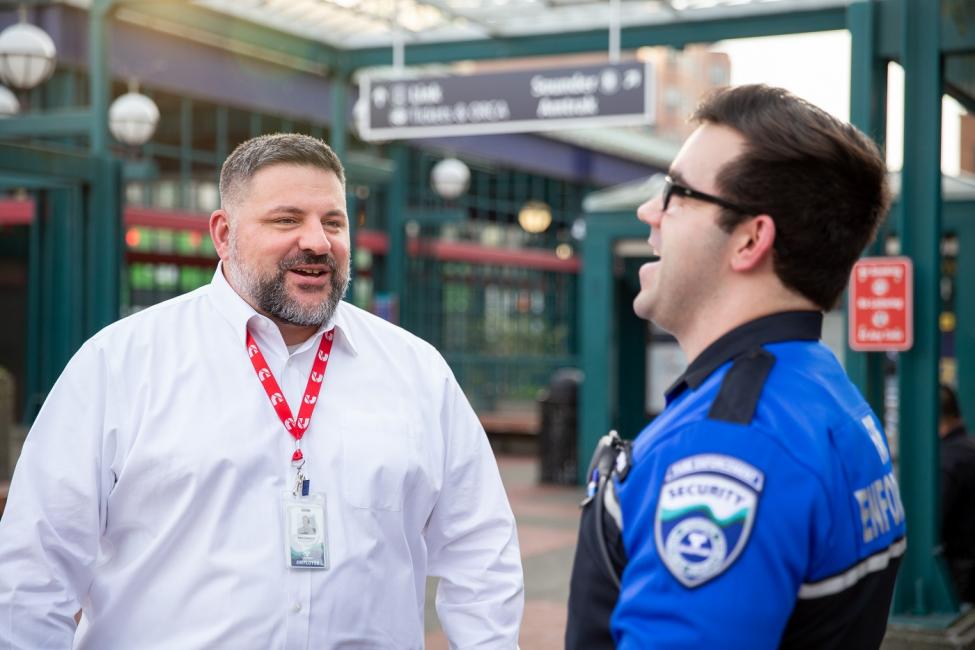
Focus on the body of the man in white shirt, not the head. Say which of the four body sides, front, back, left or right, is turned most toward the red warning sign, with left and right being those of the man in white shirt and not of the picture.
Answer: left

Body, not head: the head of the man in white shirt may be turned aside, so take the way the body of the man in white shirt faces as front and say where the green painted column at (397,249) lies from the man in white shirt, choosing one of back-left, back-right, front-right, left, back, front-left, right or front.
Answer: back-left

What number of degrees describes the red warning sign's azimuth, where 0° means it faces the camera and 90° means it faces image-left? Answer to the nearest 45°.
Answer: approximately 0°

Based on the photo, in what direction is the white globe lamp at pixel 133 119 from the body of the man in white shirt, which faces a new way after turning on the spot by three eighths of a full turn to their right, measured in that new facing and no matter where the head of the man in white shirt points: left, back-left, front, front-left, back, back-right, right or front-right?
right

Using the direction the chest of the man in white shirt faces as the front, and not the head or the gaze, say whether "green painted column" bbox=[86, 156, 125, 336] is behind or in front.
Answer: behind

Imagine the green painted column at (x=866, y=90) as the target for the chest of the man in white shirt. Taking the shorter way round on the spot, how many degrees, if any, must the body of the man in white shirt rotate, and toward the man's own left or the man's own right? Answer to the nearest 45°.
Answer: approximately 90° to the man's own left

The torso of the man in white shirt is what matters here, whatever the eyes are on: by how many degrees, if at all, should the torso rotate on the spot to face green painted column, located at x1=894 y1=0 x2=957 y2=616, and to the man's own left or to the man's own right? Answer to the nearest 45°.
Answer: approximately 90° to the man's own left

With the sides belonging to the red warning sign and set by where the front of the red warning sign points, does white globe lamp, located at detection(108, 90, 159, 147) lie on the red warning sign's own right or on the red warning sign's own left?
on the red warning sign's own right

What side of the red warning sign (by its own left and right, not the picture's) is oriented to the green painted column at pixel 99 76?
right

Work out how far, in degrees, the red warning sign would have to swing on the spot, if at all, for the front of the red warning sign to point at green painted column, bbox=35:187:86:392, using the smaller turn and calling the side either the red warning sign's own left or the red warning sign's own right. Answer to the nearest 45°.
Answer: approximately 90° to the red warning sign's own right

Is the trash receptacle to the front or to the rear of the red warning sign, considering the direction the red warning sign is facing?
to the rear

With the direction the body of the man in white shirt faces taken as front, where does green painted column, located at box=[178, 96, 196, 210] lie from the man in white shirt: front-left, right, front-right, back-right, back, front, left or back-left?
back-left

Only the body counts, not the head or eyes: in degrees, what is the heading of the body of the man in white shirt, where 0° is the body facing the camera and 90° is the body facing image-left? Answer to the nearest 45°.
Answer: approximately 315°

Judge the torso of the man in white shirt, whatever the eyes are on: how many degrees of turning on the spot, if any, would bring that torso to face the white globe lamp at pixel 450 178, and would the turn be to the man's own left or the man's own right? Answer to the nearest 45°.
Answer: approximately 135° to the man's own left
